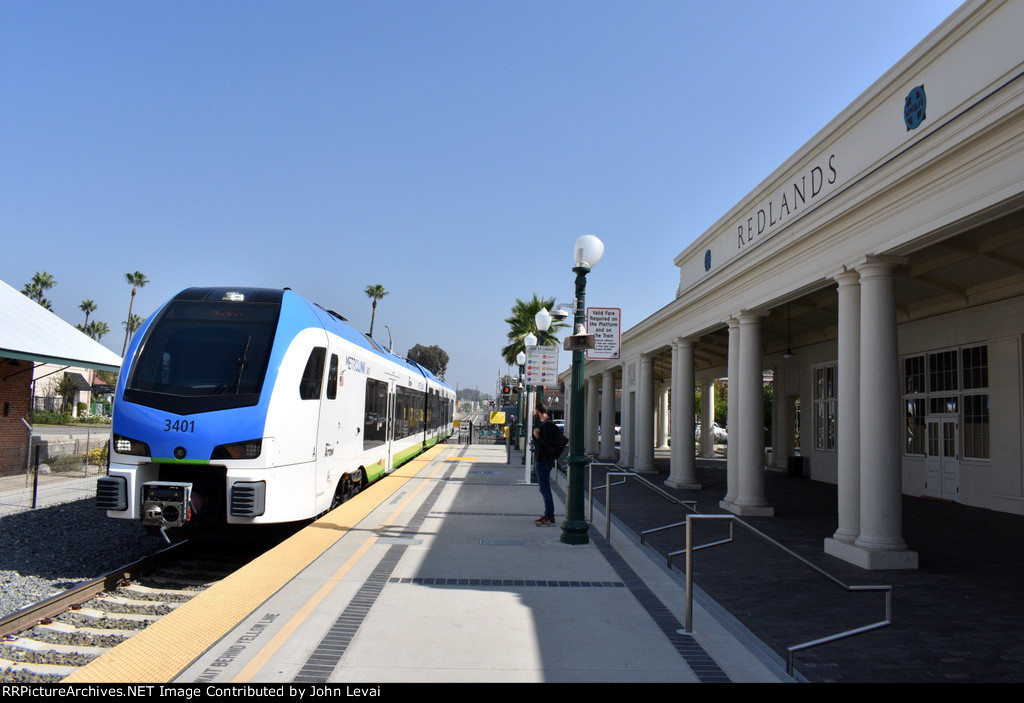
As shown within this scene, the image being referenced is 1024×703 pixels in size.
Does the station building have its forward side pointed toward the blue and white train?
yes

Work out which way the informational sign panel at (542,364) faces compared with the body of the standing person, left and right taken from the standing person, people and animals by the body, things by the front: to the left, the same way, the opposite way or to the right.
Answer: to the left

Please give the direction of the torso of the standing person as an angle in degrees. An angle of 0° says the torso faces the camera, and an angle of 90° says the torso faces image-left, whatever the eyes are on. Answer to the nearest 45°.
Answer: approximately 90°

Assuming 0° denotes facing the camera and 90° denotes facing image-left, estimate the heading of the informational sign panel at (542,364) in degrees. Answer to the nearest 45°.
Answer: approximately 0°

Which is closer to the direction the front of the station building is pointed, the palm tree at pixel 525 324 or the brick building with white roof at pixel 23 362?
the brick building with white roof

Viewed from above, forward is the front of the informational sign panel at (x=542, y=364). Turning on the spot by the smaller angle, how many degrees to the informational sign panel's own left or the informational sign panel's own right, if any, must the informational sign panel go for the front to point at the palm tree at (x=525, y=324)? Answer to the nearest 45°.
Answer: approximately 180°
